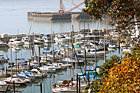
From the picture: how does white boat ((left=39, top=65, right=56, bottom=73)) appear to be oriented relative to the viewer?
to the viewer's left
